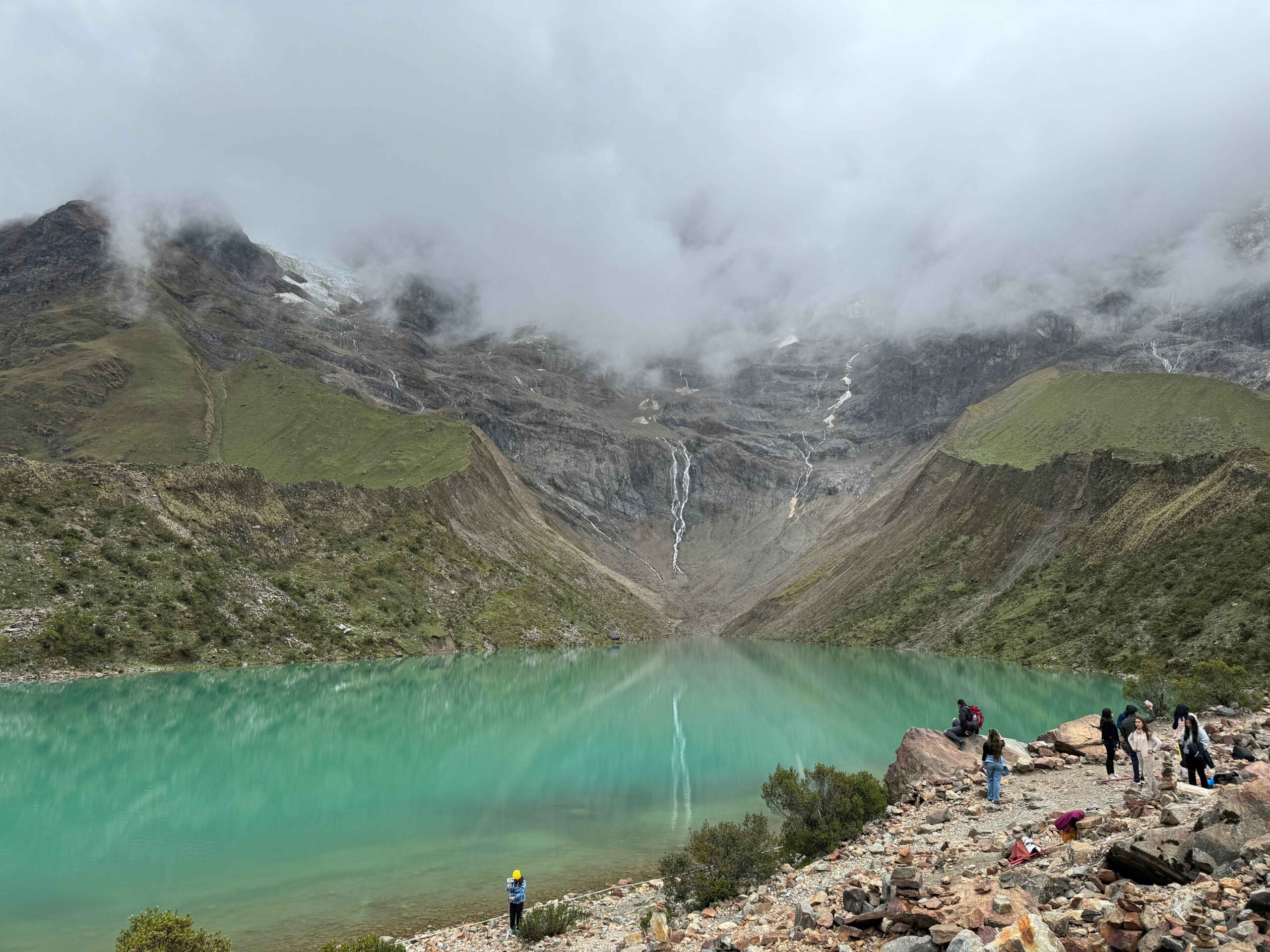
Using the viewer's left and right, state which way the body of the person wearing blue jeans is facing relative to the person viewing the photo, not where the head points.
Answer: facing away from the viewer

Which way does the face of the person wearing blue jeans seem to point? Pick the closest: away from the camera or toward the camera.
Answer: away from the camera

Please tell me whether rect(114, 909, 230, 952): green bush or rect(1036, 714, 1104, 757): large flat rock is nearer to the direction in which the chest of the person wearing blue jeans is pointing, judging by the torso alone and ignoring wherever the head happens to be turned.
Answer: the large flat rock

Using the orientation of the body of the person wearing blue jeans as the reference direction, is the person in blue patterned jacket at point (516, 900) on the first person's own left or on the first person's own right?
on the first person's own left

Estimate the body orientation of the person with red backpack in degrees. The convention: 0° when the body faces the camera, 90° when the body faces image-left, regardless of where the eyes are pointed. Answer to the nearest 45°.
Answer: approximately 90°

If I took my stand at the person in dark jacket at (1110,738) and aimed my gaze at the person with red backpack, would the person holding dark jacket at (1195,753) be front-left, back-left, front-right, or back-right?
back-left
